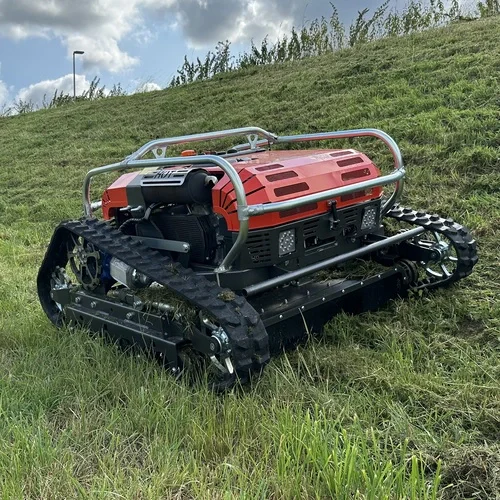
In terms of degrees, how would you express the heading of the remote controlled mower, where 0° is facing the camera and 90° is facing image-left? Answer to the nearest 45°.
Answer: approximately 315°
